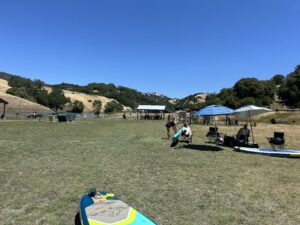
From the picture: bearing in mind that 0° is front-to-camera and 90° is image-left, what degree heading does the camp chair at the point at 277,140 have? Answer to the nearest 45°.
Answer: approximately 45°
